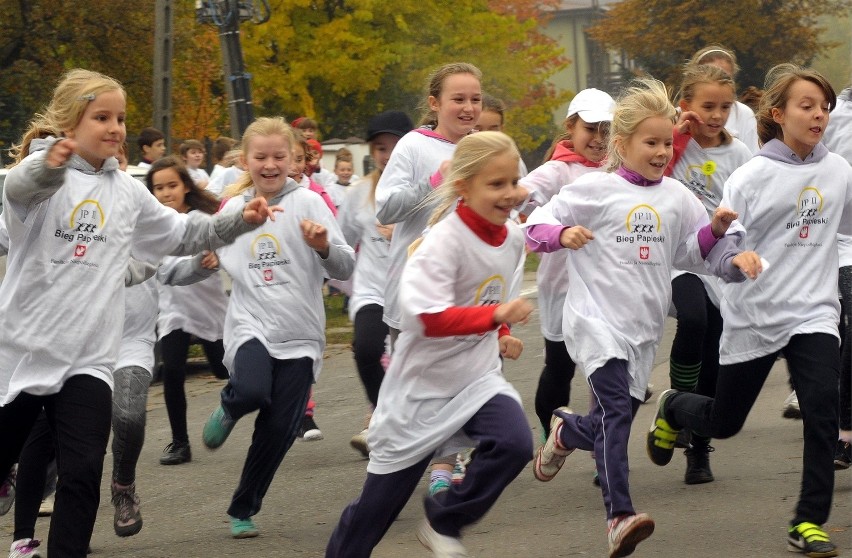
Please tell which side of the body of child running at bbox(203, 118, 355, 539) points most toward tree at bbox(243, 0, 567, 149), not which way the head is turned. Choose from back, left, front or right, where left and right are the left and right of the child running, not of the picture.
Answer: back

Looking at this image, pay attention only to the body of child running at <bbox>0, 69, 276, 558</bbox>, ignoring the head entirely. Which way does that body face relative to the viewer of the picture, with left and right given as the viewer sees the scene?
facing the viewer and to the right of the viewer

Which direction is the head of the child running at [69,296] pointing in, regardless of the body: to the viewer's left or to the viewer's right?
to the viewer's right

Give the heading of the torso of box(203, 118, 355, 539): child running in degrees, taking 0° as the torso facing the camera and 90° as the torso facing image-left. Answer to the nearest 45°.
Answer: approximately 0°

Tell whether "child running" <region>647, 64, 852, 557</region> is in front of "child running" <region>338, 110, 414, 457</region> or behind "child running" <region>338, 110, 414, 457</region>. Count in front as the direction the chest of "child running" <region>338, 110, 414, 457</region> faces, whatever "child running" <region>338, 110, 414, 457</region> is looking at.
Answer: in front

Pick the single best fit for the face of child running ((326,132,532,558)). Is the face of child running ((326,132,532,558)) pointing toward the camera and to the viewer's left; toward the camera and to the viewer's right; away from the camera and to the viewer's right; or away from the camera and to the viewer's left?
toward the camera and to the viewer's right

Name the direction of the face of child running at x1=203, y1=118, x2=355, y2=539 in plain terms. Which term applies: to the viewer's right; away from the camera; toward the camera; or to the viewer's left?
toward the camera

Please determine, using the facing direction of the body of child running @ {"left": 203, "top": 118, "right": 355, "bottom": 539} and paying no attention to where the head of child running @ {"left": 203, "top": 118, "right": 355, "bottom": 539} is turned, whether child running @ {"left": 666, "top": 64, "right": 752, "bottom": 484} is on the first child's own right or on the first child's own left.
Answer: on the first child's own left

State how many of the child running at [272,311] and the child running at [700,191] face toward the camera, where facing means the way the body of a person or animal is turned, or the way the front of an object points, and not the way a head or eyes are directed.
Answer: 2

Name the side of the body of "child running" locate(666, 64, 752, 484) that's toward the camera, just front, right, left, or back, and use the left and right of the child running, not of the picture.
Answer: front

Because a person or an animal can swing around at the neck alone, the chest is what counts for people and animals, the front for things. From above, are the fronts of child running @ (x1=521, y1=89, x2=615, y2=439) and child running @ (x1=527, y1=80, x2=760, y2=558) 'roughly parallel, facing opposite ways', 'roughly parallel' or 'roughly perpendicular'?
roughly parallel
